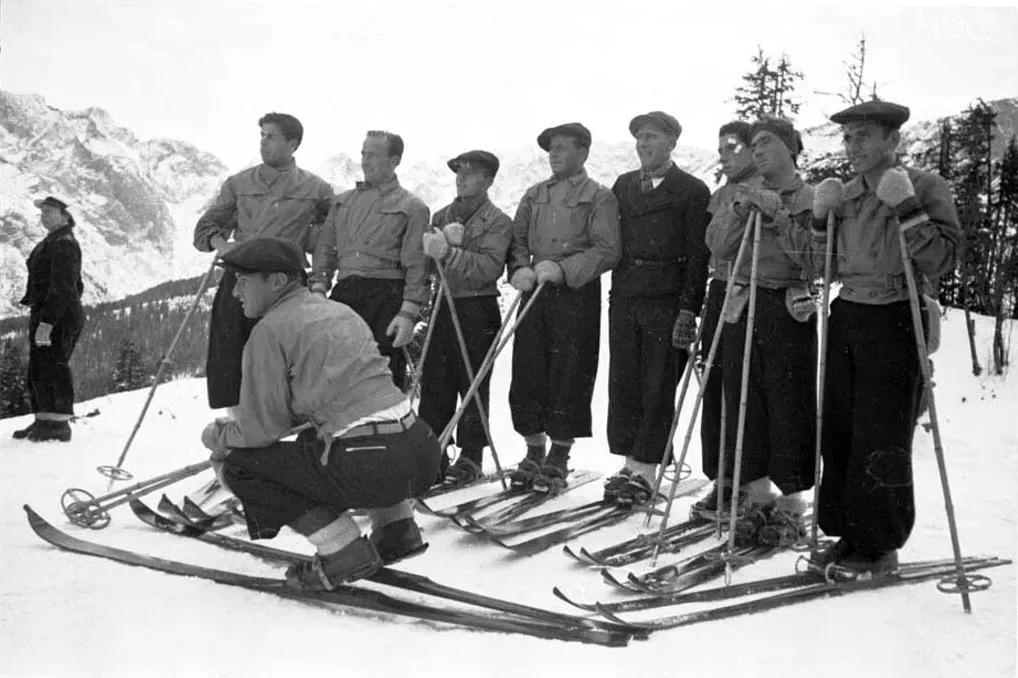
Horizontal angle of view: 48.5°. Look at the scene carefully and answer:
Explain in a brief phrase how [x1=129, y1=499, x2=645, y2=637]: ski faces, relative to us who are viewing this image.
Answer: facing to the left of the viewer

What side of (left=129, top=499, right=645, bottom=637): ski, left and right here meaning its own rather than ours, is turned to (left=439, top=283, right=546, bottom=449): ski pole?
right

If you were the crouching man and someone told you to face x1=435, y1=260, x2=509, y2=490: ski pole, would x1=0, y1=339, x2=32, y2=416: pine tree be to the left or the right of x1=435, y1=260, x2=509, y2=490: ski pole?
left

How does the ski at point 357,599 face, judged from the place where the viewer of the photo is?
facing to the left of the viewer

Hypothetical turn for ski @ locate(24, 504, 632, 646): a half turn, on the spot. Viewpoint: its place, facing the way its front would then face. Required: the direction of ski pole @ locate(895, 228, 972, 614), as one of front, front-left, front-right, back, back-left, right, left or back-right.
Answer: front
